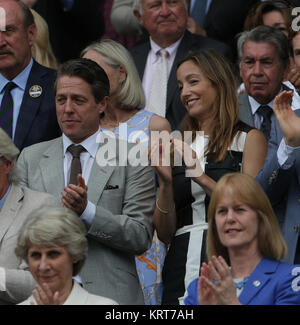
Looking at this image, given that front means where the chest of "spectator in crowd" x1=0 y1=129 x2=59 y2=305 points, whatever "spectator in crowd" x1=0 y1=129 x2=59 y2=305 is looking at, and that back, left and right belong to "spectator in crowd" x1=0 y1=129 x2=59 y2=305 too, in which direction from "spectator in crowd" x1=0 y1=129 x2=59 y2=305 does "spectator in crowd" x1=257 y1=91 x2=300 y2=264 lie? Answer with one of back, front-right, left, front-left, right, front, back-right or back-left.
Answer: back-left

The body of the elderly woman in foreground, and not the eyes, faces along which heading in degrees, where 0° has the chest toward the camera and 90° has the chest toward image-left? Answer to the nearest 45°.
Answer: approximately 45°

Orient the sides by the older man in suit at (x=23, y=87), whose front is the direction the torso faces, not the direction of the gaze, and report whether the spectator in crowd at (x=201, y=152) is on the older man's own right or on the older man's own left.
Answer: on the older man's own left

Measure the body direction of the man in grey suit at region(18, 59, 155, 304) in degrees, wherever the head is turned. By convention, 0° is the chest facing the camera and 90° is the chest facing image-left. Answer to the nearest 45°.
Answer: approximately 45°

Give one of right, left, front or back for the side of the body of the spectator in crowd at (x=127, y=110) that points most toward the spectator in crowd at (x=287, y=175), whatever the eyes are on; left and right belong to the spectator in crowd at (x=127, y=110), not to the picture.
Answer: left

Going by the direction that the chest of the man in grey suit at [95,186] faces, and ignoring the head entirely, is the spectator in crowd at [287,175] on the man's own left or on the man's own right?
on the man's own left
